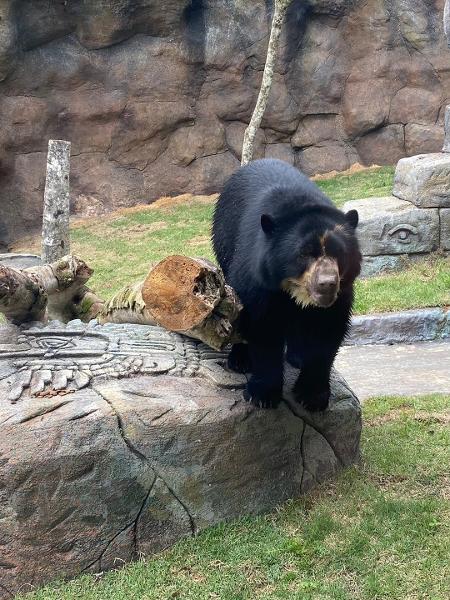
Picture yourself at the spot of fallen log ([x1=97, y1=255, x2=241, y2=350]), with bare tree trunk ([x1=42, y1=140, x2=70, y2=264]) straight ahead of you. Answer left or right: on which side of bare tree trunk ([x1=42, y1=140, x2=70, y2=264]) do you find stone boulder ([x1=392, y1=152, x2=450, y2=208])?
right

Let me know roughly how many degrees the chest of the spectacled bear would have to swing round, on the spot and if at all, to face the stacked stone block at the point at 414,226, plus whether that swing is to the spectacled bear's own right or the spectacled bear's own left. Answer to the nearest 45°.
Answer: approximately 135° to the spectacled bear's own left

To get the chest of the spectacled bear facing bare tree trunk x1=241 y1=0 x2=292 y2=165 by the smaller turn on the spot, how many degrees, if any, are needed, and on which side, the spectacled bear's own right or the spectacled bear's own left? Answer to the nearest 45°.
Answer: approximately 135° to the spectacled bear's own left

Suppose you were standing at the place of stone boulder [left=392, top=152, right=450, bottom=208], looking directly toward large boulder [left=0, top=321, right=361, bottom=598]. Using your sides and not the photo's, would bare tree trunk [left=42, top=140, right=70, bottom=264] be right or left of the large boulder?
right

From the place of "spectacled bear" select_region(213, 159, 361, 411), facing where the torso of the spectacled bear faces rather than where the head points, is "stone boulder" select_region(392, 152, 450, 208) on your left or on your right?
on your left

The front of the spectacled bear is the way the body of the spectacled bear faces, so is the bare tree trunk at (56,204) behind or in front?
behind

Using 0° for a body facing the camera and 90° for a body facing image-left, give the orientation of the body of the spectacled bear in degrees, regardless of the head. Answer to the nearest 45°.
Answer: approximately 315°
